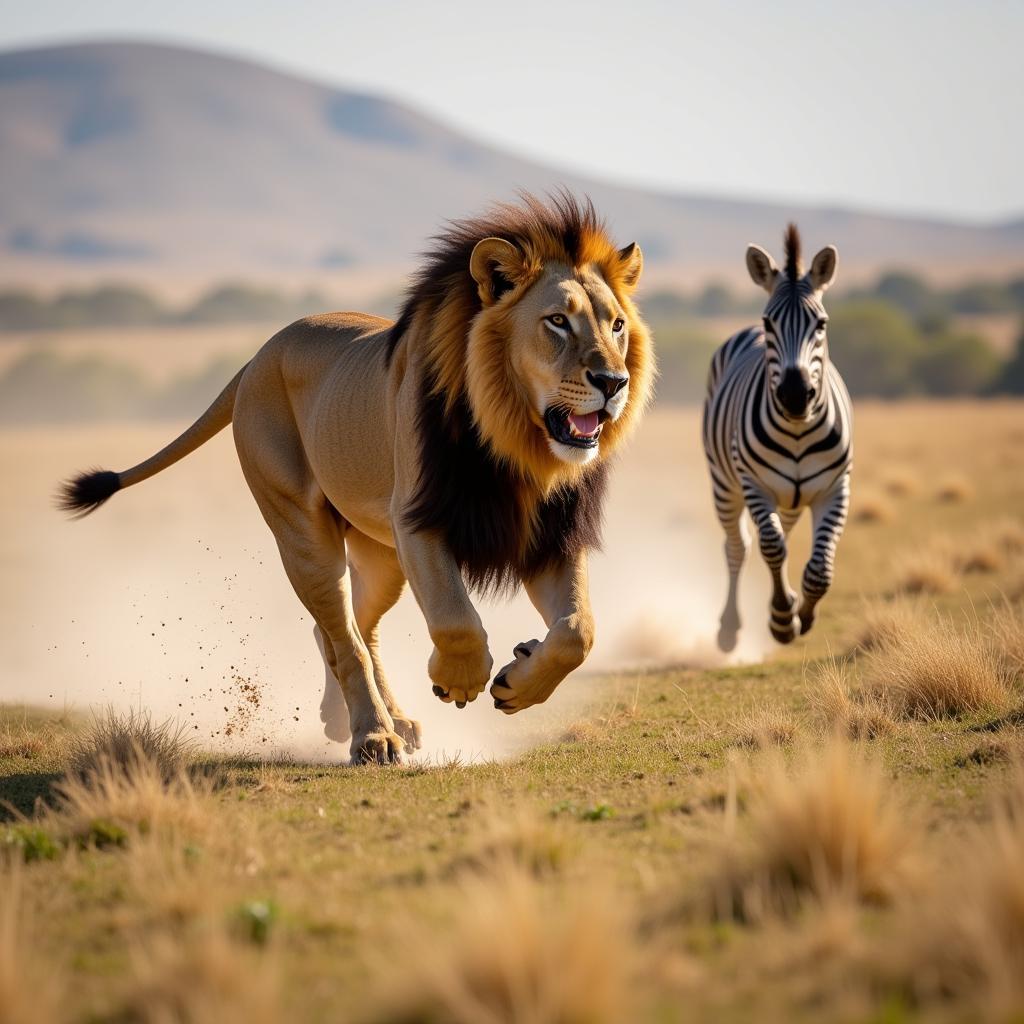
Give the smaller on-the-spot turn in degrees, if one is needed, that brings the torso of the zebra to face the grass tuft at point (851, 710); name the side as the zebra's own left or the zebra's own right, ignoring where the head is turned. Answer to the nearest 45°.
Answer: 0° — it already faces it

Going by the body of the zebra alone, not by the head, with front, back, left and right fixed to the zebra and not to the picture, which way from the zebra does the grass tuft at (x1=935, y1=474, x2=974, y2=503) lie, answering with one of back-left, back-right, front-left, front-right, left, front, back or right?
back

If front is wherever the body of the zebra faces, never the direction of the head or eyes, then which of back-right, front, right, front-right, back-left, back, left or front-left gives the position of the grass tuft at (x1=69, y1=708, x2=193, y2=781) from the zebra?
front-right

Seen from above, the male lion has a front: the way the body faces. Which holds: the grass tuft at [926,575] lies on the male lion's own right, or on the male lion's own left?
on the male lion's own left

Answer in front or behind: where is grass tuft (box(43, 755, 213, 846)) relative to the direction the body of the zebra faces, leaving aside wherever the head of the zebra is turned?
in front

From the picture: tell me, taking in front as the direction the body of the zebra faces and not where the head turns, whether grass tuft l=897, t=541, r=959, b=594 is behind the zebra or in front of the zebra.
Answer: behind

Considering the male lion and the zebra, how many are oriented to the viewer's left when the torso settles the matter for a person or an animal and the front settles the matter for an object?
0

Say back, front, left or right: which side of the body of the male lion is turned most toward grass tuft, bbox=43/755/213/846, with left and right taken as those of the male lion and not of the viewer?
right

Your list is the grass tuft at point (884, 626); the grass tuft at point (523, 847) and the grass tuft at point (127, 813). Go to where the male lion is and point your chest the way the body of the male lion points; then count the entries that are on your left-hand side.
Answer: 1

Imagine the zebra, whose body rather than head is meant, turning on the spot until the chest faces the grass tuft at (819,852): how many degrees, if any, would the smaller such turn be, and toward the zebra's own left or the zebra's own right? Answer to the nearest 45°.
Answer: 0° — it already faces it

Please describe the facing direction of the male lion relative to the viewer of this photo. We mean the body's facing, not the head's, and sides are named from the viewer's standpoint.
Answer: facing the viewer and to the right of the viewer
